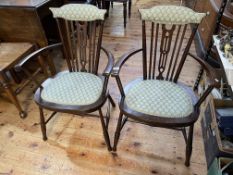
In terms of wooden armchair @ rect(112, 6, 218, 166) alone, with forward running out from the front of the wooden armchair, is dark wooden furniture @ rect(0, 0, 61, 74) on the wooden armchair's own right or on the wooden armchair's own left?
on the wooden armchair's own right

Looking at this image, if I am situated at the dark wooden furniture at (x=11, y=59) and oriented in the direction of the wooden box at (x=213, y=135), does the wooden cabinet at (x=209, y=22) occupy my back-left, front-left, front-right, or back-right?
front-left

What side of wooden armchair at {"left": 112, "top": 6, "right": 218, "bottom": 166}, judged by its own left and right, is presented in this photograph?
front

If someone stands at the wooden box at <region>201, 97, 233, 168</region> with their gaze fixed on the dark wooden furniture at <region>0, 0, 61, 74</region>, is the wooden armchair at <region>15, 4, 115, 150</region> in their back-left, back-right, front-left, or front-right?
front-left

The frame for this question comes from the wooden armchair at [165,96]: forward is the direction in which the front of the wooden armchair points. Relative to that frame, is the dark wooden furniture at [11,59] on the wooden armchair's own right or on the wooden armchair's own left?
on the wooden armchair's own right
